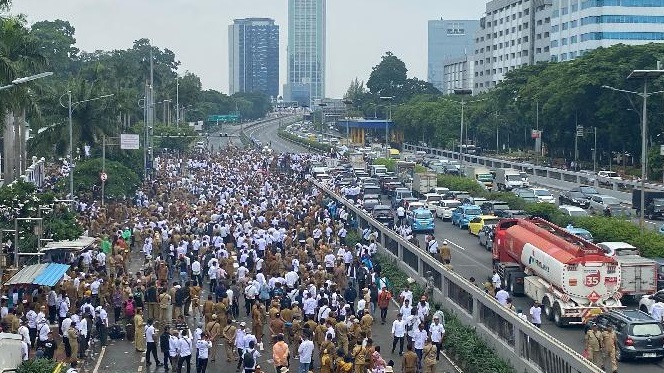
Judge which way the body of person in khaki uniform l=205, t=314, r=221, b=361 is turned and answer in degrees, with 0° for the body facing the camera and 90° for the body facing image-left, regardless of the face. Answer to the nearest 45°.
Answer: approximately 180°

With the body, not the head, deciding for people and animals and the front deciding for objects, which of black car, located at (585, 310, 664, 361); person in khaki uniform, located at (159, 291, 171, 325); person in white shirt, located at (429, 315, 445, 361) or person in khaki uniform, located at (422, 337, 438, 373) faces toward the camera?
the person in white shirt

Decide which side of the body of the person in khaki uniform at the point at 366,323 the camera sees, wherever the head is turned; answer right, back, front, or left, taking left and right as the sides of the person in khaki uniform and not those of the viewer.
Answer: back

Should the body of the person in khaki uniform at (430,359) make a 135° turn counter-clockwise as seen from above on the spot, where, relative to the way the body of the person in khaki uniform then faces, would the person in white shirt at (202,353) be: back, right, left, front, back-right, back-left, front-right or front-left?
front-right

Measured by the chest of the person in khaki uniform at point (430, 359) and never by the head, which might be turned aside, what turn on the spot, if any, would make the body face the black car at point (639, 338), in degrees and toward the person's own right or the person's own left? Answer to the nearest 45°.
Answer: approximately 90° to the person's own right

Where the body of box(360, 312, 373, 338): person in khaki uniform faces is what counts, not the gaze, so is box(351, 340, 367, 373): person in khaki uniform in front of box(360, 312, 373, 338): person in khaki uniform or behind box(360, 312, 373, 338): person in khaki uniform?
behind

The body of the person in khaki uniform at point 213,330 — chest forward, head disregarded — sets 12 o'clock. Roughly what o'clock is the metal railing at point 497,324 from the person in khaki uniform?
The metal railing is roughly at 3 o'clock from the person in khaki uniform.

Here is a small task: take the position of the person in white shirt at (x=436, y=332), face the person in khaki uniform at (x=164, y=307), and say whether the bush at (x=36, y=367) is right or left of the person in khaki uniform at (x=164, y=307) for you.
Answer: left

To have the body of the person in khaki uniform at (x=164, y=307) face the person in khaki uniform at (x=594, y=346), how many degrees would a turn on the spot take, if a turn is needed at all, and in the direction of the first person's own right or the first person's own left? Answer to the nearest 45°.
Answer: approximately 135° to the first person's own right

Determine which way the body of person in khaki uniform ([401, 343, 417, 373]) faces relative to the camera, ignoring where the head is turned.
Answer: away from the camera

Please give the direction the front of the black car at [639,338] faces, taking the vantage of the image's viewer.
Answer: facing away from the viewer and to the left of the viewer

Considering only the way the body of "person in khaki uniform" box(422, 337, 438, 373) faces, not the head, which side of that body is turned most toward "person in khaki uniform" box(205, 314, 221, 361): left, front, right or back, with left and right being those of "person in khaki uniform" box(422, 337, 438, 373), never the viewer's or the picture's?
left

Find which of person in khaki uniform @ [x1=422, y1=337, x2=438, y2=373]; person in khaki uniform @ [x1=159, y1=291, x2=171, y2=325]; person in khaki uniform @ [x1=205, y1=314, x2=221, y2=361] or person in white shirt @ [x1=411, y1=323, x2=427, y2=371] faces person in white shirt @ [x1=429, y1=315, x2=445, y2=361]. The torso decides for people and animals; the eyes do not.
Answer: person in khaki uniform @ [x1=422, y1=337, x2=438, y2=373]
